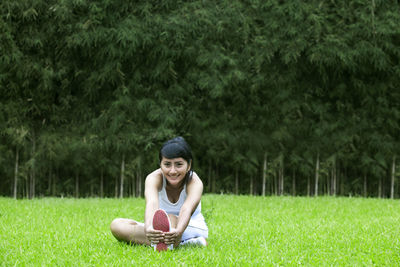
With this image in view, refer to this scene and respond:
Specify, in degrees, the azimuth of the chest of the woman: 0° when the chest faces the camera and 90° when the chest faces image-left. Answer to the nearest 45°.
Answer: approximately 0°
